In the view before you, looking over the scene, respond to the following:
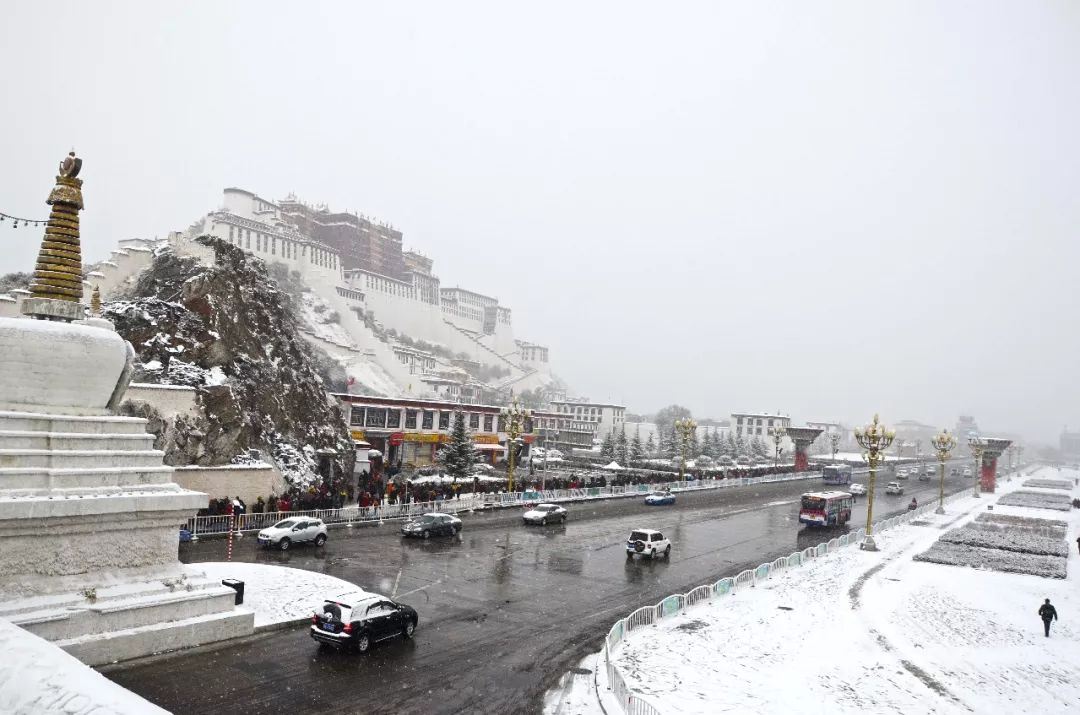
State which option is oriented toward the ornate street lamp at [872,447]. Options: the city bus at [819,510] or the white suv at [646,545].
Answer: the white suv

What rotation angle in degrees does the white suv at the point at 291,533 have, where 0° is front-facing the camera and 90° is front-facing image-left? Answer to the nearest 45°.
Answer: approximately 45°

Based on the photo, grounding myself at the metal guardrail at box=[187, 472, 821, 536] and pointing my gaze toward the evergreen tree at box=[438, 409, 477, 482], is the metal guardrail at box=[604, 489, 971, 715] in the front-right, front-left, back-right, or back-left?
back-right

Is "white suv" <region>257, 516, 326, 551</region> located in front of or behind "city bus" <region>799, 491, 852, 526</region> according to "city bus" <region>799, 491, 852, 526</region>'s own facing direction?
behind

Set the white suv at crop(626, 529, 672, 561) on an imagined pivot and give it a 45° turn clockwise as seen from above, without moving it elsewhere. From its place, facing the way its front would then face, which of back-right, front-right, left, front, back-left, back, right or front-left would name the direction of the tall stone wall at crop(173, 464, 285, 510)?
back

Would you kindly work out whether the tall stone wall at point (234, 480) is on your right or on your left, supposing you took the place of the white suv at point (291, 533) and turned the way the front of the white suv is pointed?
on your right

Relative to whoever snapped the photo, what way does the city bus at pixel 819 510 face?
facing away from the viewer and to the right of the viewer
